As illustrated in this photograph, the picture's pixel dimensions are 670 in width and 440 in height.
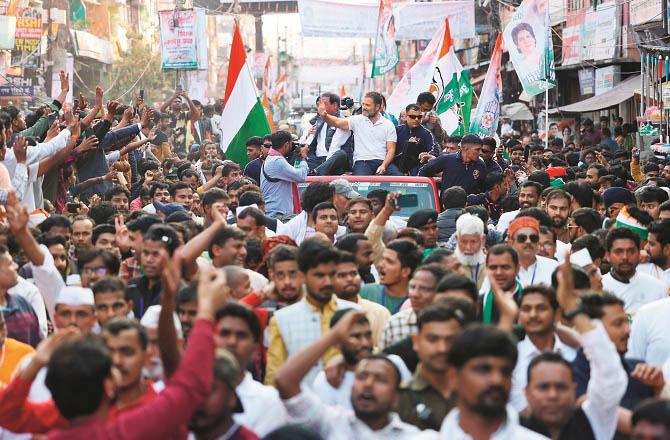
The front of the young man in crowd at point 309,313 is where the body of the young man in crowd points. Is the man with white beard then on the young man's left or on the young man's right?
on the young man's left

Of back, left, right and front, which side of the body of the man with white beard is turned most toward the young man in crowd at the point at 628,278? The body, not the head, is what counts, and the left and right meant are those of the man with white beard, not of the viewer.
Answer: left

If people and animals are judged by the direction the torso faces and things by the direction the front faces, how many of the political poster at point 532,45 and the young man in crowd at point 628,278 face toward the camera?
2

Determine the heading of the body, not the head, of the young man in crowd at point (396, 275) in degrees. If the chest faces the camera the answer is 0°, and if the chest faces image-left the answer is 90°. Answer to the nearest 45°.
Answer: approximately 45°

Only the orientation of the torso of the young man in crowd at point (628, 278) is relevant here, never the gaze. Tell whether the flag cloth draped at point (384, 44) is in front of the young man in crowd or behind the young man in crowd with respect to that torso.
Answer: behind

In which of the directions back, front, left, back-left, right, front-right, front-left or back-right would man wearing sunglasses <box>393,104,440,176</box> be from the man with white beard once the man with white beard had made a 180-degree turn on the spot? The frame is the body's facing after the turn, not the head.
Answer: front

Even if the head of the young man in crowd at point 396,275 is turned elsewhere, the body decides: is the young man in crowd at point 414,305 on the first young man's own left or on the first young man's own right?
on the first young man's own left

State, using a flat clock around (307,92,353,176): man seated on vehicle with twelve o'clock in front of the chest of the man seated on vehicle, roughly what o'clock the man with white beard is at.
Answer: The man with white beard is roughly at 10 o'clock from the man seated on vehicle.
